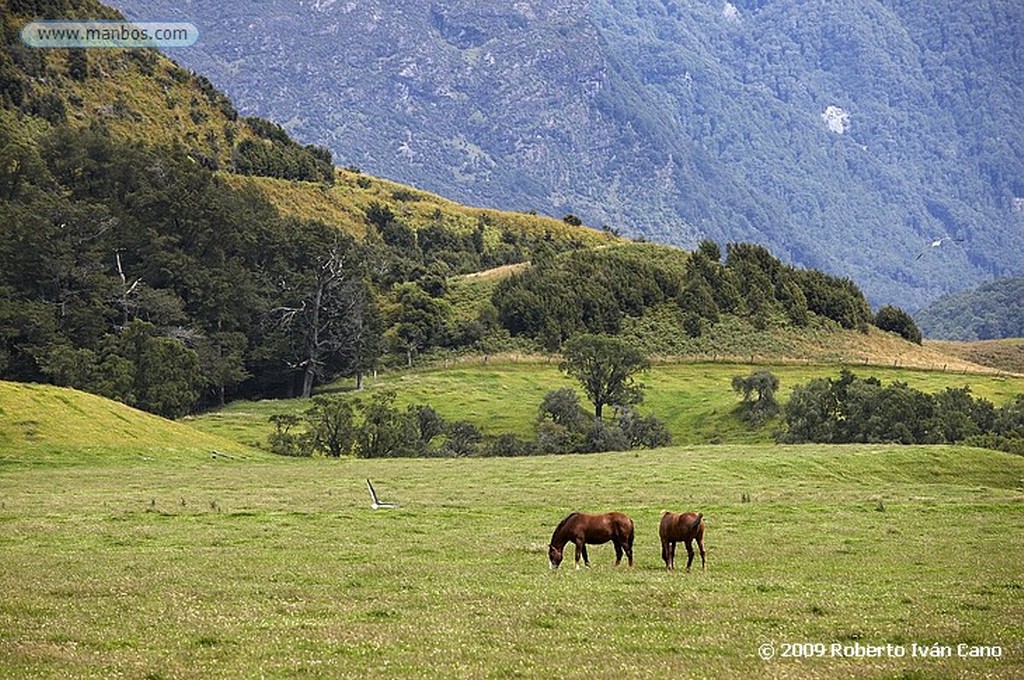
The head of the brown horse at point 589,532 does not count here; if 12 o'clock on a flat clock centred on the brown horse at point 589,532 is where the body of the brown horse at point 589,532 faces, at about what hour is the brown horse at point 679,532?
the brown horse at point 679,532 is roughly at 6 o'clock from the brown horse at point 589,532.

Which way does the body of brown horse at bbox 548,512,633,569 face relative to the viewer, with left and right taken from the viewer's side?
facing to the left of the viewer
